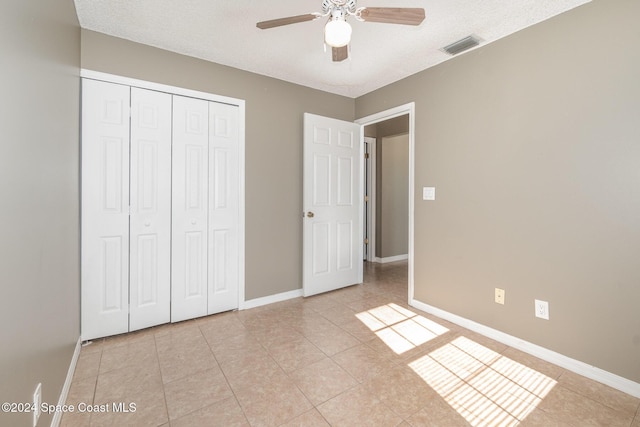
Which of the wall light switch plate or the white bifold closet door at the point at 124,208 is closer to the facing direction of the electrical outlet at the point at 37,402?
the wall light switch plate

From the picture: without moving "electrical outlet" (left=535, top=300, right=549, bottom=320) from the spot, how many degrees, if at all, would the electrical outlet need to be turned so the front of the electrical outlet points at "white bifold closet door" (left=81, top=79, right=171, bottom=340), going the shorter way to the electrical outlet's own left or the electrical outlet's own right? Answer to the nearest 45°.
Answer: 0° — it already faces it

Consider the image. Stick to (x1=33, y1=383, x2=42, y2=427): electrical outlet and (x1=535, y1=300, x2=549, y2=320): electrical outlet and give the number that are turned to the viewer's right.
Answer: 1

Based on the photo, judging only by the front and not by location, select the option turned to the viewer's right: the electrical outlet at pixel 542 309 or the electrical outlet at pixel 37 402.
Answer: the electrical outlet at pixel 37 402

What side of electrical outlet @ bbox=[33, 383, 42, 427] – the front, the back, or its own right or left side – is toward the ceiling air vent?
front

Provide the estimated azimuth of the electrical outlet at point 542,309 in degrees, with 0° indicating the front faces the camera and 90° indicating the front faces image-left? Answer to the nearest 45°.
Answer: approximately 45°

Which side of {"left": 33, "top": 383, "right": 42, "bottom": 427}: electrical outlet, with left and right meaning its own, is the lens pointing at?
right

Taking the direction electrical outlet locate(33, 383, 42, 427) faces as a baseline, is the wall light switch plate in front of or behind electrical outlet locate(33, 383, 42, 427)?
in front

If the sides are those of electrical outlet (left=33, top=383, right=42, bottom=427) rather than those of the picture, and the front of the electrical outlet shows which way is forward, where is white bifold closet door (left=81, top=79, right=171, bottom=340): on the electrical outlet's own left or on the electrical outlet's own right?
on the electrical outlet's own left

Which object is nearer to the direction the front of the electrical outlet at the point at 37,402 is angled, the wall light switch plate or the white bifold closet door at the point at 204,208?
the wall light switch plate
